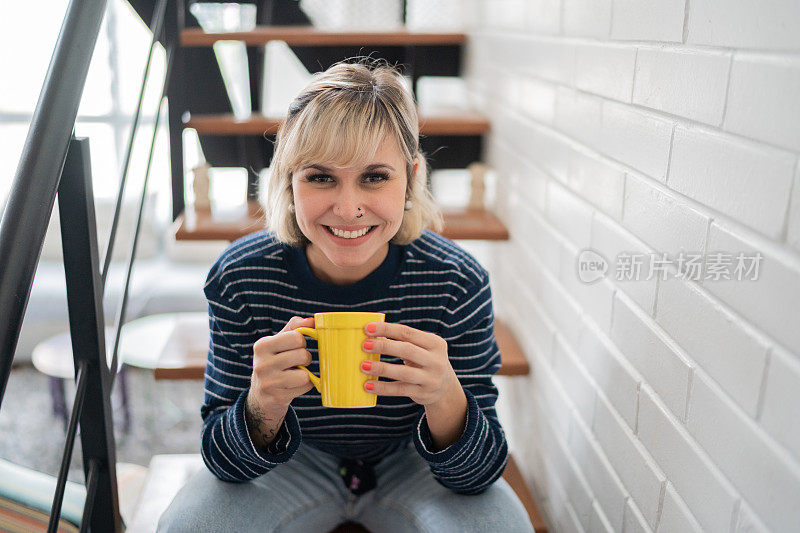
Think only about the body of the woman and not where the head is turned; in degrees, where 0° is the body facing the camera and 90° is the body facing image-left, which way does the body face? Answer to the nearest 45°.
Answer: approximately 0°

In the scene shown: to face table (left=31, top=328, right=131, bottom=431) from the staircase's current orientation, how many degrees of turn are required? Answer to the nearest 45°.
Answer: approximately 135° to its right

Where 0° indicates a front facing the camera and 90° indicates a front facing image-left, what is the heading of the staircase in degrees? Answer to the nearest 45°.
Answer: approximately 0°

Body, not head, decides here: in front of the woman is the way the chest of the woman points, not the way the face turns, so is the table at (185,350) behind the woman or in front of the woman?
behind
